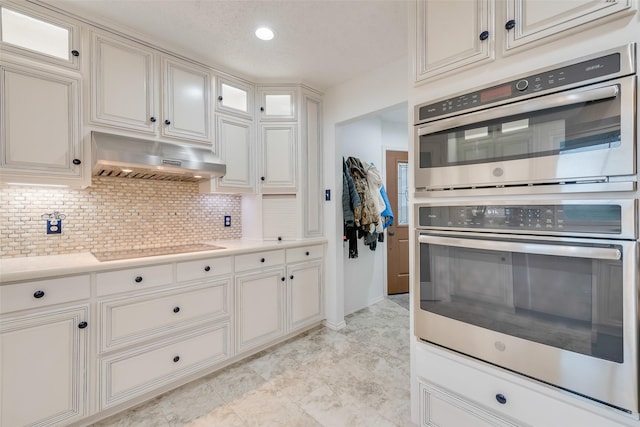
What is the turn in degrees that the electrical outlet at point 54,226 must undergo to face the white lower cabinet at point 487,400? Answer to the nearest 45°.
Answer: approximately 45° to its left

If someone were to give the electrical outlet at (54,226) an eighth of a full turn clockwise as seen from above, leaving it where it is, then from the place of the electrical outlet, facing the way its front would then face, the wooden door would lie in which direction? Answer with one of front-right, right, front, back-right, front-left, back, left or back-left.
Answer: back-left

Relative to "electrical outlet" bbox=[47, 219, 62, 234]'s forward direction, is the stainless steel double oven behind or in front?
in front

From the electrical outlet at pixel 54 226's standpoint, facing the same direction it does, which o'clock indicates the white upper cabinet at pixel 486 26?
The white upper cabinet is roughly at 11 o'clock from the electrical outlet.

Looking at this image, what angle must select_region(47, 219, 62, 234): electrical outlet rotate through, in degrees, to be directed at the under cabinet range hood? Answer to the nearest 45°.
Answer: approximately 45° to its left

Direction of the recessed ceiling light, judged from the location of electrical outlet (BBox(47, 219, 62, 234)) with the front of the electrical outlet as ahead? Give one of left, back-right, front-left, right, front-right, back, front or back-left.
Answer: front-left
